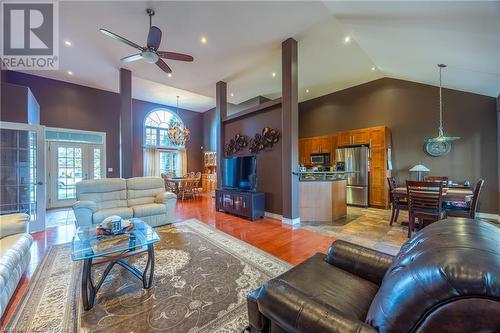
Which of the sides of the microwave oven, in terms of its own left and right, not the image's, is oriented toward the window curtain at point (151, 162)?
right

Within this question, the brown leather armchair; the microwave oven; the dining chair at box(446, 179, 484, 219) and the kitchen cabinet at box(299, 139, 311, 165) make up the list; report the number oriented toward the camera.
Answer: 2

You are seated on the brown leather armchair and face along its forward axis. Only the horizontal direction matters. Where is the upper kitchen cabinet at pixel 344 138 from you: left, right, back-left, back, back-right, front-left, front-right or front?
front-right

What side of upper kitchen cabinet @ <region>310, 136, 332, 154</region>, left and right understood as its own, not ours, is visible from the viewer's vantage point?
front

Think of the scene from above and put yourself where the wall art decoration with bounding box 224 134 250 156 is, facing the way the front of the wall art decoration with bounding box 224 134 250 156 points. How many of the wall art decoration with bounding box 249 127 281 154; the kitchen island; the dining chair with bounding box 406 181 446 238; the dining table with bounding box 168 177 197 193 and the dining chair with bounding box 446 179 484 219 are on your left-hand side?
4

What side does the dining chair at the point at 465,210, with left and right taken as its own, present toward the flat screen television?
front

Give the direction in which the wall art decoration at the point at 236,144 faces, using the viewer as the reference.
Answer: facing the viewer and to the left of the viewer

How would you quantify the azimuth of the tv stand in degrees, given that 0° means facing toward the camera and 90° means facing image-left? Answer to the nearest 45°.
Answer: approximately 45°

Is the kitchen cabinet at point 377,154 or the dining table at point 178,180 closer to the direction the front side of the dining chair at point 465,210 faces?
the dining table

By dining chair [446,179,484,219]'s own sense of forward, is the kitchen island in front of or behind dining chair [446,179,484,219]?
in front

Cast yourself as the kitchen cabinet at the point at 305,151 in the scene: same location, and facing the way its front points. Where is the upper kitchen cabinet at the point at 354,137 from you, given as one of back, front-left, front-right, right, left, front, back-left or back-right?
front-left

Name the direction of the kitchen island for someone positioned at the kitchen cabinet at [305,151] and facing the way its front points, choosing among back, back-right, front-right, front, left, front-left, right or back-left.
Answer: front

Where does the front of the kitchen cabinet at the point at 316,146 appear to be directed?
toward the camera

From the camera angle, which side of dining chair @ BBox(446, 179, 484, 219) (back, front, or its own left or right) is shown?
left

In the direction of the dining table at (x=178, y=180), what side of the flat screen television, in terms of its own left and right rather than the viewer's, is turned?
right

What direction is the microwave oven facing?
toward the camera

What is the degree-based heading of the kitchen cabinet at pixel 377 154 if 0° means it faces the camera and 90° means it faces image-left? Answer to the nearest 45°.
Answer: approximately 45°

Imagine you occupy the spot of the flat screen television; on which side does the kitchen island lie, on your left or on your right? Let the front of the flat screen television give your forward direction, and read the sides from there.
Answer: on your left

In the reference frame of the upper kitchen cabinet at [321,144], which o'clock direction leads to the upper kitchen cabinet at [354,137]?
the upper kitchen cabinet at [354,137] is roughly at 10 o'clock from the upper kitchen cabinet at [321,144].
